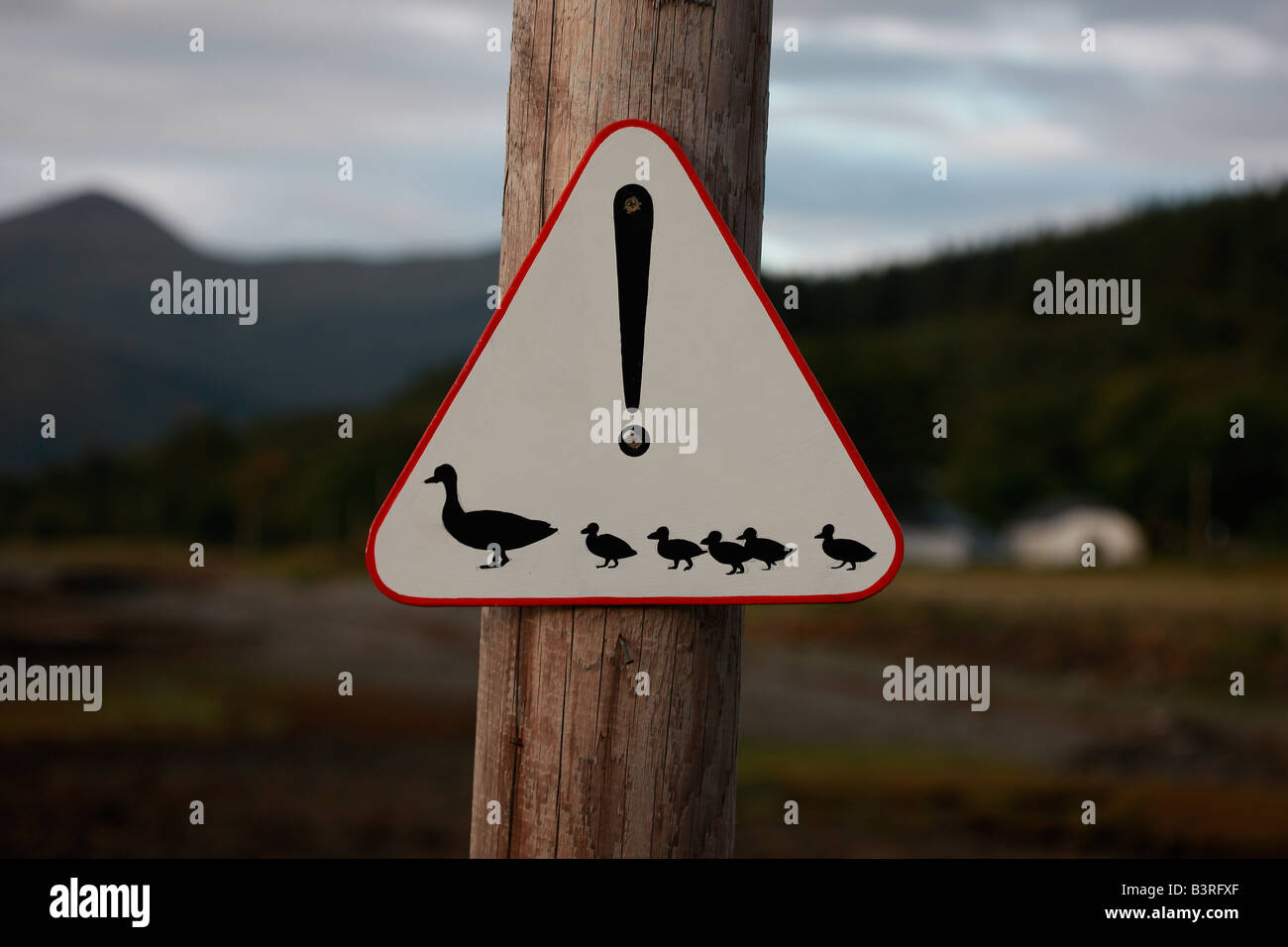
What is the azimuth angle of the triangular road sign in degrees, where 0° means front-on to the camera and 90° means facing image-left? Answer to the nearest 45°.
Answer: approximately 0°
